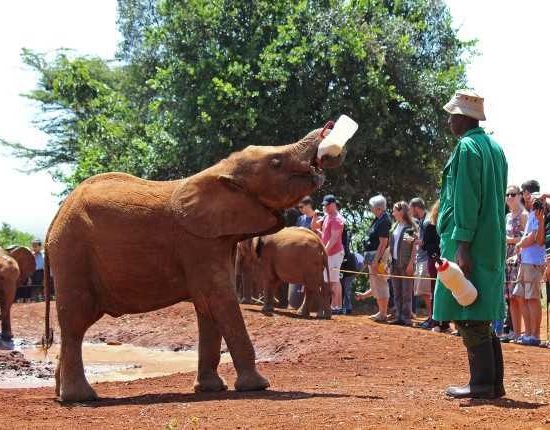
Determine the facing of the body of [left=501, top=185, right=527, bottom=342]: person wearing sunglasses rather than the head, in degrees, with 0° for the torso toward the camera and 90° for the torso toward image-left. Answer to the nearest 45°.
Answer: approximately 45°

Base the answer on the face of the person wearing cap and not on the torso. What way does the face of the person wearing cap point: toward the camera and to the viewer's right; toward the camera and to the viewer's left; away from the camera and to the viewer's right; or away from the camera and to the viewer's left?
toward the camera and to the viewer's left

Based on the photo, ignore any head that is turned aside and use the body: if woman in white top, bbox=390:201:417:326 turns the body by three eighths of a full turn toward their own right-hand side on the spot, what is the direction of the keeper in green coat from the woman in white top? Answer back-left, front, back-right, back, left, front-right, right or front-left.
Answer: back

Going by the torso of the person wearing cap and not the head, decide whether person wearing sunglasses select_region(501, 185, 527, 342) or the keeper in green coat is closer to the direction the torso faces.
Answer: the keeper in green coat

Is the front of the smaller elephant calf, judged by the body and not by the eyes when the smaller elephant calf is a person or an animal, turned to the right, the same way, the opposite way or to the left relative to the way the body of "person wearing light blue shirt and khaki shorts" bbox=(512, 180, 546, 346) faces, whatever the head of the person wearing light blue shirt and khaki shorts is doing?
the same way

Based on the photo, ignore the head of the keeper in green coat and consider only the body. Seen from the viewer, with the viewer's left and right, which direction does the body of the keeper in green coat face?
facing to the left of the viewer

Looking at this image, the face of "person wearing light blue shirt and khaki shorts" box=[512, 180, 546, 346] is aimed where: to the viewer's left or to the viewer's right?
to the viewer's left

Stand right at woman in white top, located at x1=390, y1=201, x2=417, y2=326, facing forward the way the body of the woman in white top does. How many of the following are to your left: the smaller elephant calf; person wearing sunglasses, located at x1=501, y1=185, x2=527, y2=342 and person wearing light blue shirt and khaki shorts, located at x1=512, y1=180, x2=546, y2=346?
2

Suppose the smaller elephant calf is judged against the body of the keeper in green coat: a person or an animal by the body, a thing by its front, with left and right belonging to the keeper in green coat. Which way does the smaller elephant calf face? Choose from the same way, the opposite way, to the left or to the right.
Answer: the same way

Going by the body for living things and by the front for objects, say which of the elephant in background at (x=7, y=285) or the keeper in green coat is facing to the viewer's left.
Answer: the keeper in green coat

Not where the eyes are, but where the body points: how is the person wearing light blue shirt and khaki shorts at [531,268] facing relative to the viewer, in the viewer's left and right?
facing to the left of the viewer
